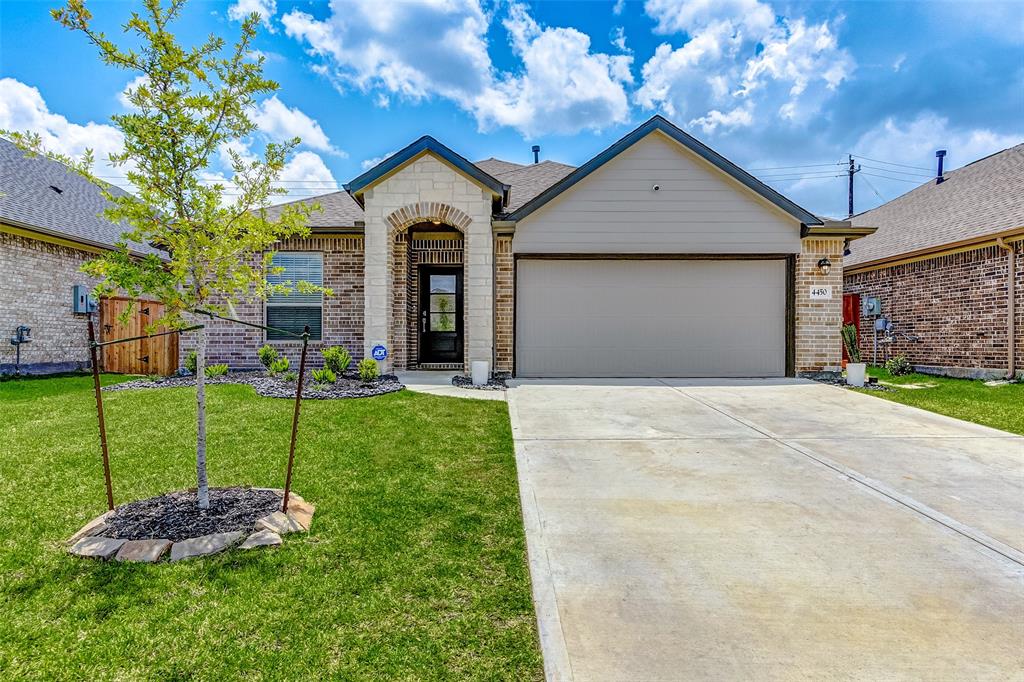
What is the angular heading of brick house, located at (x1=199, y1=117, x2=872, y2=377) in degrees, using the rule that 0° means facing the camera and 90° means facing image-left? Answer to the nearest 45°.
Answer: approximately 0°

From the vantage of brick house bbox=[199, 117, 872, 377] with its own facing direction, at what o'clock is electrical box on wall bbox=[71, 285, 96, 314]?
The electrical box on wall is roughly at 3 o'clock from the brick house.

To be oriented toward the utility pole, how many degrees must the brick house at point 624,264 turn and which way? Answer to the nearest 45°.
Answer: approximately 135° to its left

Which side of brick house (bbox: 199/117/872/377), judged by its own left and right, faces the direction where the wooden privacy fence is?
right

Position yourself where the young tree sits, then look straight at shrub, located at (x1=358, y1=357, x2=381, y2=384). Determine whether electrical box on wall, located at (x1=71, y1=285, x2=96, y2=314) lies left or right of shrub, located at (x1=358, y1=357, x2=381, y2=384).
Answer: left

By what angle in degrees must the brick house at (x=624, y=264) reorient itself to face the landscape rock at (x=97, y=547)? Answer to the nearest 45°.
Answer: approximately 45° to its right

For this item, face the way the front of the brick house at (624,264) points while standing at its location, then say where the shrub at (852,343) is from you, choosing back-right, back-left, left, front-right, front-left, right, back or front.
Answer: left

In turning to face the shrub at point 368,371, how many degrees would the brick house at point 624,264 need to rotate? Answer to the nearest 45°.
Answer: approximately 90° to its right

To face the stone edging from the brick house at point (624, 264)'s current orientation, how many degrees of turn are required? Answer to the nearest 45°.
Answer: approximately 45° to its right

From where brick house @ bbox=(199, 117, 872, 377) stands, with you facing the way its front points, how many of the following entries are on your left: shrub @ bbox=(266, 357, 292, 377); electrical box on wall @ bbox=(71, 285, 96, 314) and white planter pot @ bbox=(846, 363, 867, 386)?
1

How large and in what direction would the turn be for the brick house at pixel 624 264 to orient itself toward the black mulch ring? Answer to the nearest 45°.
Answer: approximately 45° to its right
